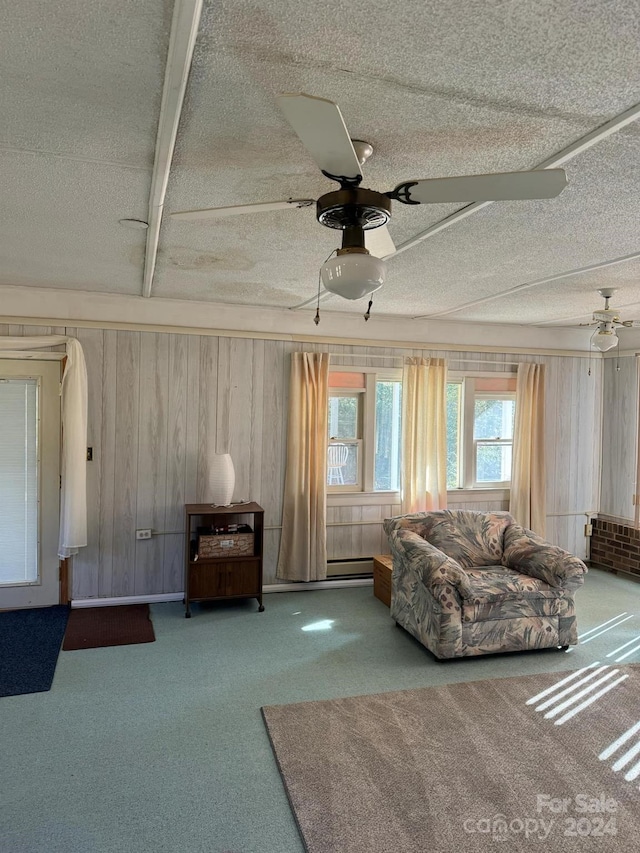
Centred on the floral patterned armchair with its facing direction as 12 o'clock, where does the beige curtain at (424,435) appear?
The beige curtain is roughly at 7 o'clock from the floral patterned armchair.

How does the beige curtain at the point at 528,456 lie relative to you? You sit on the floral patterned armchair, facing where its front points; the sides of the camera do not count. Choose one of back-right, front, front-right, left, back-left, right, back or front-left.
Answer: back-left

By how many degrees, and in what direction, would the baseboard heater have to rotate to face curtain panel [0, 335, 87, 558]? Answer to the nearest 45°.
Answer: approximately 45° to its right

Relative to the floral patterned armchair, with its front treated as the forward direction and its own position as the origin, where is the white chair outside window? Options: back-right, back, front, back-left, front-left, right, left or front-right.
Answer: back

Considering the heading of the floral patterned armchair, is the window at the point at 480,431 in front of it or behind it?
behind

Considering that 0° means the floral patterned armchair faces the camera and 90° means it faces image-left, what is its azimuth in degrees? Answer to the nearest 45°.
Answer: approximately 315°

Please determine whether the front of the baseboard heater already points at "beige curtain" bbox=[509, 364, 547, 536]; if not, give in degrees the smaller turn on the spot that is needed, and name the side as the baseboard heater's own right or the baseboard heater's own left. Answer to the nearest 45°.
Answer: approximately 90° to the baseboard heater's own left
